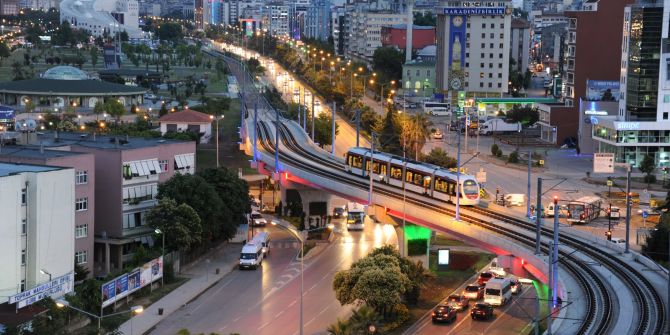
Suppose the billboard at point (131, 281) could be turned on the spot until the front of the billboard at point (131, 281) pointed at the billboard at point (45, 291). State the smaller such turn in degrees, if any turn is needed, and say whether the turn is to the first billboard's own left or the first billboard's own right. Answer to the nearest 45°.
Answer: approximately 90° to the first billboard's own right

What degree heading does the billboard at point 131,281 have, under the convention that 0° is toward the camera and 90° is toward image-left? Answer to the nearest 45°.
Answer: approximately 315°

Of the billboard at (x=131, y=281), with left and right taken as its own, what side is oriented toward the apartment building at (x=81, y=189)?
back

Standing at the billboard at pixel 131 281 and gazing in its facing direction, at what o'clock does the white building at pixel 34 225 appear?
The white building is roughly at 4 o'clock from the billboard.

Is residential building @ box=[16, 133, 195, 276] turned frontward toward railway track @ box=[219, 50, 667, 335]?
yes

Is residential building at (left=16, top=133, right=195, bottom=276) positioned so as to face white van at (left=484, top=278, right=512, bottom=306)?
yes

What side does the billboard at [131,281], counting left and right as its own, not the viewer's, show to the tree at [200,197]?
left
